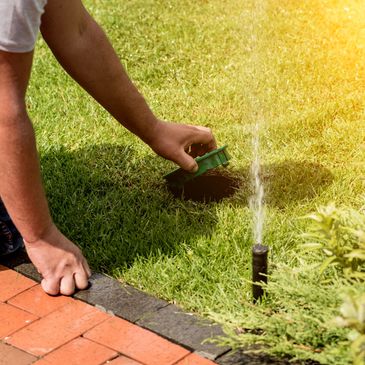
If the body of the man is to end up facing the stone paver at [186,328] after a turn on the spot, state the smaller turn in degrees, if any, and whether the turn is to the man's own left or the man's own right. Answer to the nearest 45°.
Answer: approximately 45° to the man's own right

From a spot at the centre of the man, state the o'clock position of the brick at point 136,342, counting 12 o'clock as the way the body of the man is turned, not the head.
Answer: The brick is roughly at 2 o'clock from the man.

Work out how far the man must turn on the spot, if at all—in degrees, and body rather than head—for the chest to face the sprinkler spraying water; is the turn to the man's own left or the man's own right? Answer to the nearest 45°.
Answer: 0° — they already face it

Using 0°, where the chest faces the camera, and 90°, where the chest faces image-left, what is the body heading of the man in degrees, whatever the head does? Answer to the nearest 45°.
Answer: approximately 270°
